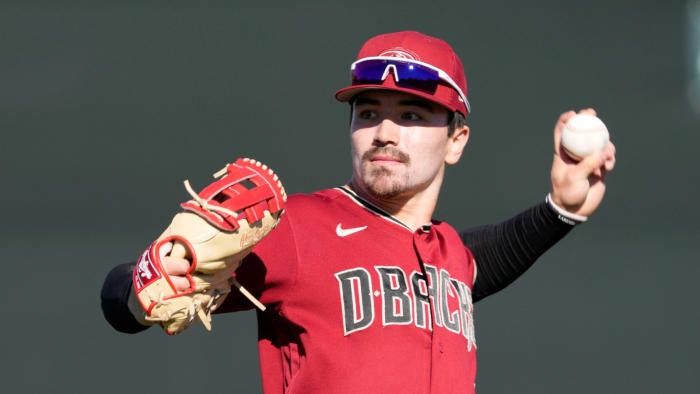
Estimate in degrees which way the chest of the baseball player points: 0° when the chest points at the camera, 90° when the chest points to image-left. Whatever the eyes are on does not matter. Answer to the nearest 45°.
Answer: approximately 315°

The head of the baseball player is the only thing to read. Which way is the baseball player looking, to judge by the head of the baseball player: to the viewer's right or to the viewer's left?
to the viewer's left
